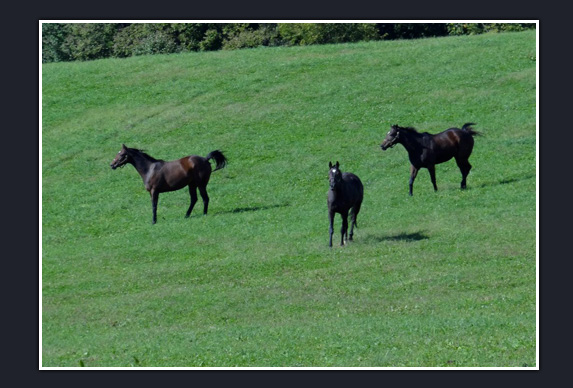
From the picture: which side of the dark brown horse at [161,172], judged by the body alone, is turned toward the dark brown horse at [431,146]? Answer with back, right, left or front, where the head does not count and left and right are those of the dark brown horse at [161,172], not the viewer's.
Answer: back

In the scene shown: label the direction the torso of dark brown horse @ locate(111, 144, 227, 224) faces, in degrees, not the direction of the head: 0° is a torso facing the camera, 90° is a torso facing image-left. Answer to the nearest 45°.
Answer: approximately 90°

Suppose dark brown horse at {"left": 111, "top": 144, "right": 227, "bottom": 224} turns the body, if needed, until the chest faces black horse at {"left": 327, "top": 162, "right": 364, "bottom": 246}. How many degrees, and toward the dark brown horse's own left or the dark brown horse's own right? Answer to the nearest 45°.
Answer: approximately 135° to the dark brown horse's own left
